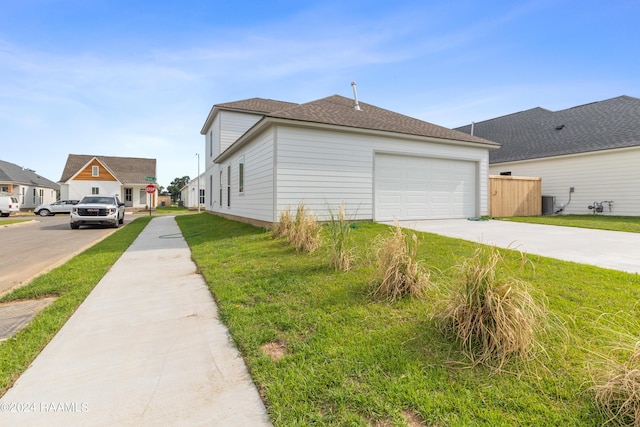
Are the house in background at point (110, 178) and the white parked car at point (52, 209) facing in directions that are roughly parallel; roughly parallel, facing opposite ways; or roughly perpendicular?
roughly perpendicular

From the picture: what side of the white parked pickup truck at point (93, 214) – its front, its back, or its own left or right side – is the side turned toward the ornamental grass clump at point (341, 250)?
front

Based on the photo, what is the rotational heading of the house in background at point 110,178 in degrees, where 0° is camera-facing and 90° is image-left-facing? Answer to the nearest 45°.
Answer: approximately 0°

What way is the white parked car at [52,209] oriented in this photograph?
to the viewer's left

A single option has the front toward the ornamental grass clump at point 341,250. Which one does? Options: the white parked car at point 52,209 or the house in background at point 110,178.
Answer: the house in background

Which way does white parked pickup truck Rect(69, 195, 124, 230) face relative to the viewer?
toward the camera

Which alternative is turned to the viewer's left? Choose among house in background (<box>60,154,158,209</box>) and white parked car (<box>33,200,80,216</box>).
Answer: the white parked car

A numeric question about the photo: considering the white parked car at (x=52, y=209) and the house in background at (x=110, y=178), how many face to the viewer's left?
1

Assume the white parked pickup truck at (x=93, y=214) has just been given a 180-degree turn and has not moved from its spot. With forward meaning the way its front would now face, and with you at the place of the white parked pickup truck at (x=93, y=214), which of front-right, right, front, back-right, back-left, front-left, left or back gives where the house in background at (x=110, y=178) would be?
front
